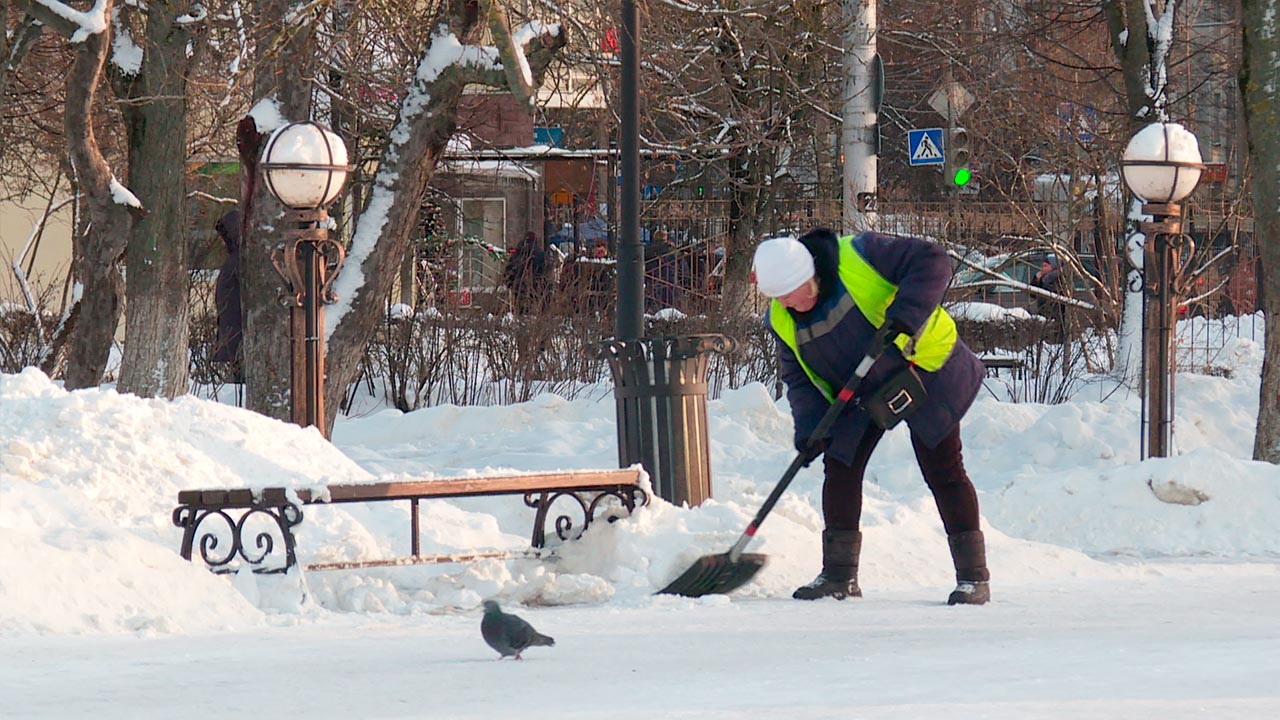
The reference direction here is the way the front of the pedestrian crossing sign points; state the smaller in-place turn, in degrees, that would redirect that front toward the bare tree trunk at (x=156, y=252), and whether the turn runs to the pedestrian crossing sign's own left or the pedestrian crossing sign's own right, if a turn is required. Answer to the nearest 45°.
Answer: approximately 45° to the pedestrian crossing sign's own right

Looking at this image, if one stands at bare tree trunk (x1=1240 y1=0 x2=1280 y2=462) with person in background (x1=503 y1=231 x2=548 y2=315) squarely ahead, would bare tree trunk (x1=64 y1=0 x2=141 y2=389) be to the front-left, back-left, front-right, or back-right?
front-left

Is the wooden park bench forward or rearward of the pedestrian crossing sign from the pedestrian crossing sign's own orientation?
forward

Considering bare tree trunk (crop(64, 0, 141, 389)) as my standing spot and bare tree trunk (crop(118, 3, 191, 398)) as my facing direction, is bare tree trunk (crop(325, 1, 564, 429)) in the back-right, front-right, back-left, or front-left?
front-right

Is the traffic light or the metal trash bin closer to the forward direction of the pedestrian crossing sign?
the metal trash bin

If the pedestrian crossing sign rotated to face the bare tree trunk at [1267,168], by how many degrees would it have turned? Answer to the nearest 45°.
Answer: approximately 45° to its left

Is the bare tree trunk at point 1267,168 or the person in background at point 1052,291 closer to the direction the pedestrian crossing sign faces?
the bare tree trunk

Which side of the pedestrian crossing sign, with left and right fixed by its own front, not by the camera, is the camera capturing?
front

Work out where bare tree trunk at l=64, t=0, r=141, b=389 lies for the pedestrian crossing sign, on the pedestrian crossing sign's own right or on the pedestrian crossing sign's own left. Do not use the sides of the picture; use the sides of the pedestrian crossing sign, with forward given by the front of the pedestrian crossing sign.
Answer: on the pedestrian crossing sign's own right

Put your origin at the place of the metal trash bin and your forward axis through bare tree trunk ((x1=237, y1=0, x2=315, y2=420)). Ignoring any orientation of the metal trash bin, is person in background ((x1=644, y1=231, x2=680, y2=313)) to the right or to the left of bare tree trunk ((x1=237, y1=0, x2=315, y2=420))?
right

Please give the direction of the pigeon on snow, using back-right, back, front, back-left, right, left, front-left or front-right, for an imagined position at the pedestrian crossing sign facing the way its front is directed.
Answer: front

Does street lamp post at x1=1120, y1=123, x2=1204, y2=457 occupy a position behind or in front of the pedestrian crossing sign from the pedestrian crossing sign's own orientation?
in front

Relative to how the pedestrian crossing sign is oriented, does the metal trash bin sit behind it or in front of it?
in front

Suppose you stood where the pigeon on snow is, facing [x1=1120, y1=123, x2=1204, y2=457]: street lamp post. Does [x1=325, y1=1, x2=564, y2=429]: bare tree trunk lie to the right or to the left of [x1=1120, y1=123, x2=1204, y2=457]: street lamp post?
left
